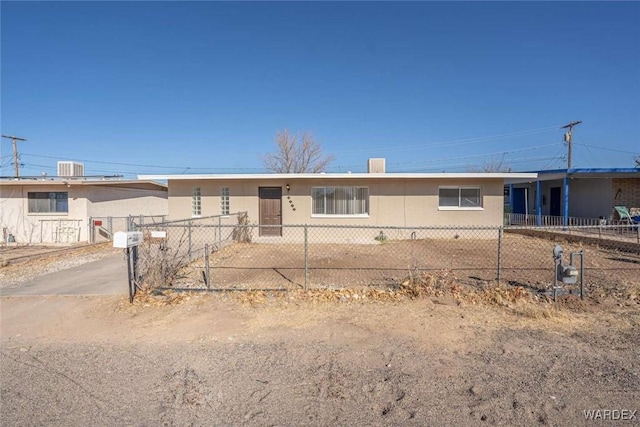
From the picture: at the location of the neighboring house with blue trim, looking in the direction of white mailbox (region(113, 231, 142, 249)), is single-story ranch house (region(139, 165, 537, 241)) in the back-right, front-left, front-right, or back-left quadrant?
front-right

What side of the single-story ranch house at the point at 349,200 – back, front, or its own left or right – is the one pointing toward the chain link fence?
front

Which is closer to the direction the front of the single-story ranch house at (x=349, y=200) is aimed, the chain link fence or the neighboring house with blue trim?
the chain link fence

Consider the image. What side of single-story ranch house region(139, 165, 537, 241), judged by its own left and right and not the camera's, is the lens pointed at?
front

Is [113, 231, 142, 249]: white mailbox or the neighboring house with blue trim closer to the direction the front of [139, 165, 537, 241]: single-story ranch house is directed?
the white mailbox

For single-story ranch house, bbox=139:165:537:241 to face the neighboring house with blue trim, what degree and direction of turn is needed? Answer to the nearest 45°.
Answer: approximately 90° to its left

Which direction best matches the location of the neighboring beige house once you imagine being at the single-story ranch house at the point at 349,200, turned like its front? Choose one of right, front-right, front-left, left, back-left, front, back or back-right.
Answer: right

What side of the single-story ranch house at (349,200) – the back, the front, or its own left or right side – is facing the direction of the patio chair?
left
